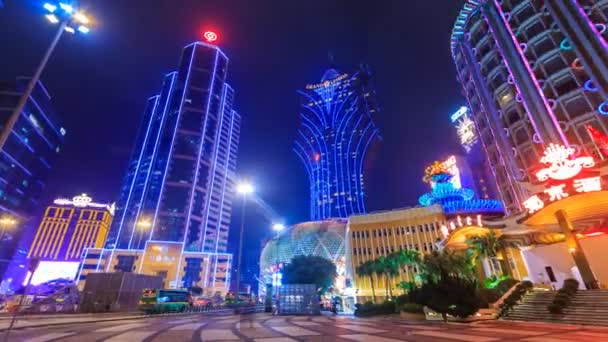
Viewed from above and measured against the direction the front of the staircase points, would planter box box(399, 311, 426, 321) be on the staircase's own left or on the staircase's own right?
on the staircase's own right

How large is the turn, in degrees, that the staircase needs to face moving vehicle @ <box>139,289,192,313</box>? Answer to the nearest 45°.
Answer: approximately 90° to its right

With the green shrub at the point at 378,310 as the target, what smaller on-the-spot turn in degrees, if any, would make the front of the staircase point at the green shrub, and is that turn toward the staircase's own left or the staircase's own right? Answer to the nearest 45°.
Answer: approximately 90° to the staircase's own right

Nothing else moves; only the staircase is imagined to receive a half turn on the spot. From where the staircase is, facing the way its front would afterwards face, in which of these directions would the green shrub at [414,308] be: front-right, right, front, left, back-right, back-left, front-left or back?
left

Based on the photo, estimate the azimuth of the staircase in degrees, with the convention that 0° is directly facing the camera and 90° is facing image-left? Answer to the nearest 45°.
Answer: approximately 0°

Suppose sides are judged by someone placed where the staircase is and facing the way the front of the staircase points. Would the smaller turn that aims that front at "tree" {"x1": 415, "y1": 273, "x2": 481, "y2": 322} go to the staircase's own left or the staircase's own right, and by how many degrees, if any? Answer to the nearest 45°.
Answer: approximately 45° to the staircase's own right
